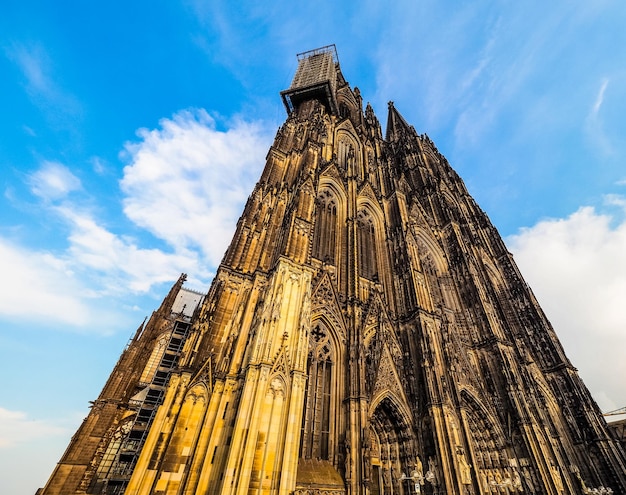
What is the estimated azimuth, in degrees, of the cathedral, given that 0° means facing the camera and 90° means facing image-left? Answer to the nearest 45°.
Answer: approximately 315°
